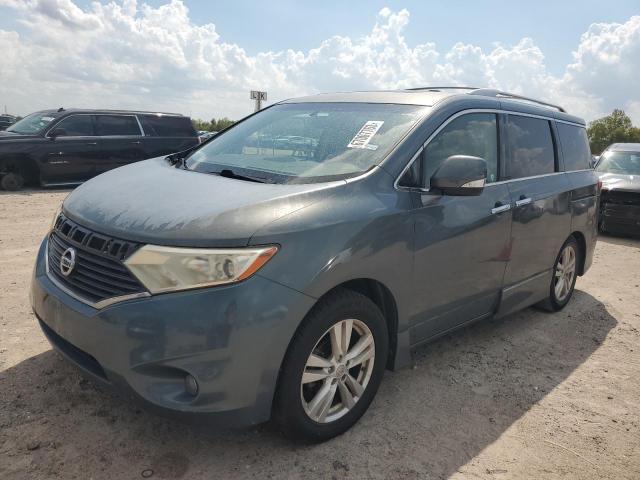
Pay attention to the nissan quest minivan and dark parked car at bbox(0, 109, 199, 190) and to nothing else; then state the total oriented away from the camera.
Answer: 0

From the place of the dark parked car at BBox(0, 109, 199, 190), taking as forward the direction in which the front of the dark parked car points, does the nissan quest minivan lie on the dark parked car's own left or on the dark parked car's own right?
on the dark parked car's own left

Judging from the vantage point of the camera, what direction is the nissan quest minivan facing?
facing the viewer and to the left of the viewer

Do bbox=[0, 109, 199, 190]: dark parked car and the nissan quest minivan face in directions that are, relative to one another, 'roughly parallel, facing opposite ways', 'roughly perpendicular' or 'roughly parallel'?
roughly parallel

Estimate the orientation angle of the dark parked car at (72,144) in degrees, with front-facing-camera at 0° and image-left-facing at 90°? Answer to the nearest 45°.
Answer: approximately 45°

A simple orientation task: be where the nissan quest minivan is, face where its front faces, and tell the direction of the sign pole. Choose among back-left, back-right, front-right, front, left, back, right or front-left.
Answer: back-right

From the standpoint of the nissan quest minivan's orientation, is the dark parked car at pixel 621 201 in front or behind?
behind

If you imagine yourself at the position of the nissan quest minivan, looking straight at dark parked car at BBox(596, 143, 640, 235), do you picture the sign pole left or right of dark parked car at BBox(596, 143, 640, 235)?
left
